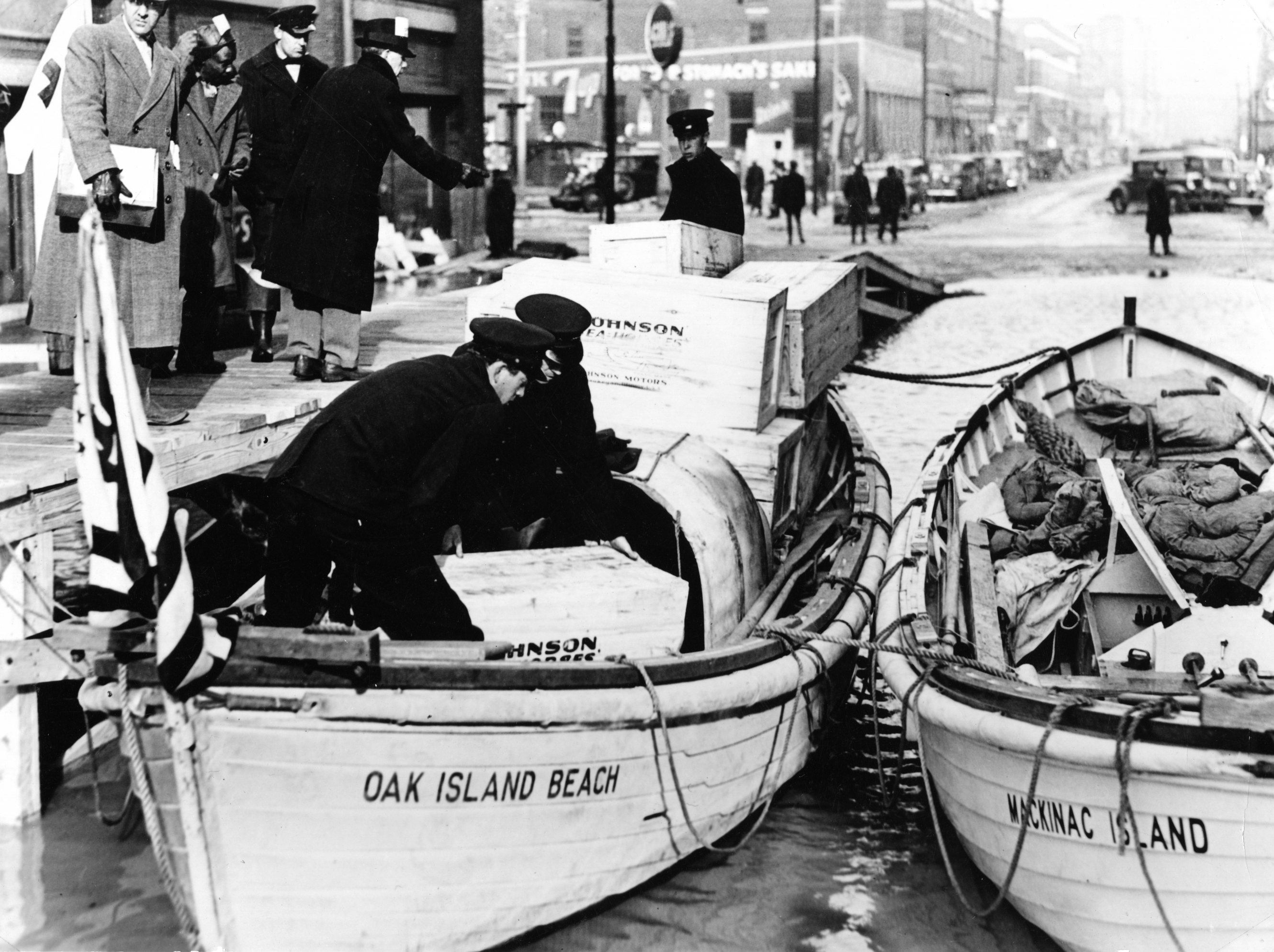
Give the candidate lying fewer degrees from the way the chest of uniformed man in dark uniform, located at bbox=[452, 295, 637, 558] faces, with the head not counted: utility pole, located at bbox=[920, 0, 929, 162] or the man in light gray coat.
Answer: the man in light gray coat

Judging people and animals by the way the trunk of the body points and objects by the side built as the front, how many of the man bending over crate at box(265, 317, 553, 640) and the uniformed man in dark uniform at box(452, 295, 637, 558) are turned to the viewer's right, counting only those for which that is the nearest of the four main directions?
1

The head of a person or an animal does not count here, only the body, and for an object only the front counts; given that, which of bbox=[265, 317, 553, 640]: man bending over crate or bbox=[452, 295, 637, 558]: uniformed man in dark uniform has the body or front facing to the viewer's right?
the man bending over crate

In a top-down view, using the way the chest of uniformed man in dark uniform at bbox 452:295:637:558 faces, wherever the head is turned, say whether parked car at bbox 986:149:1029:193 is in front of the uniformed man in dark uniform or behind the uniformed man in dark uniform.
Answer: behind

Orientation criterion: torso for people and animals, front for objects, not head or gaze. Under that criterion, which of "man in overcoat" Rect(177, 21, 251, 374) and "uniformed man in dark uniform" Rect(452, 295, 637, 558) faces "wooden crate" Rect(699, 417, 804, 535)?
the man in overcoat

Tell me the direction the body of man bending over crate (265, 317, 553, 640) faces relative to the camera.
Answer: to the viewer's right

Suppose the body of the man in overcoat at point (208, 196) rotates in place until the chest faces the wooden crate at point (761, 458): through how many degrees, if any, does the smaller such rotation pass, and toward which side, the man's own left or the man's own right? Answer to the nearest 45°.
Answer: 0° — they already face it

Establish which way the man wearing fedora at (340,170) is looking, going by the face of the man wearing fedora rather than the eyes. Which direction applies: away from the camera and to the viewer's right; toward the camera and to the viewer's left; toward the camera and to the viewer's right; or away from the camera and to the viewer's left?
away from the camera and to the viewer's right

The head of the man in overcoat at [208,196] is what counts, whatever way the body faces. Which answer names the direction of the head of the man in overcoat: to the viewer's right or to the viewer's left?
to the viewer's right

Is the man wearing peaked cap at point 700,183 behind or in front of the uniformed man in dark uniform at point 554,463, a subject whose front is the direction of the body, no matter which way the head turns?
behind

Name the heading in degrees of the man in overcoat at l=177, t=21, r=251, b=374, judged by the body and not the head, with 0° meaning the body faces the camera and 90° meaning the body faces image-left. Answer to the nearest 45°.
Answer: approximately 315°

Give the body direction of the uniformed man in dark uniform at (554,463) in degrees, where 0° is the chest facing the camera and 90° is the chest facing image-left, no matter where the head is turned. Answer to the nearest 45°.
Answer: approximately 45°

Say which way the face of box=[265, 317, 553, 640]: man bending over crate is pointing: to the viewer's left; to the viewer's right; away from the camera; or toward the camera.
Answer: to the viewer's right
